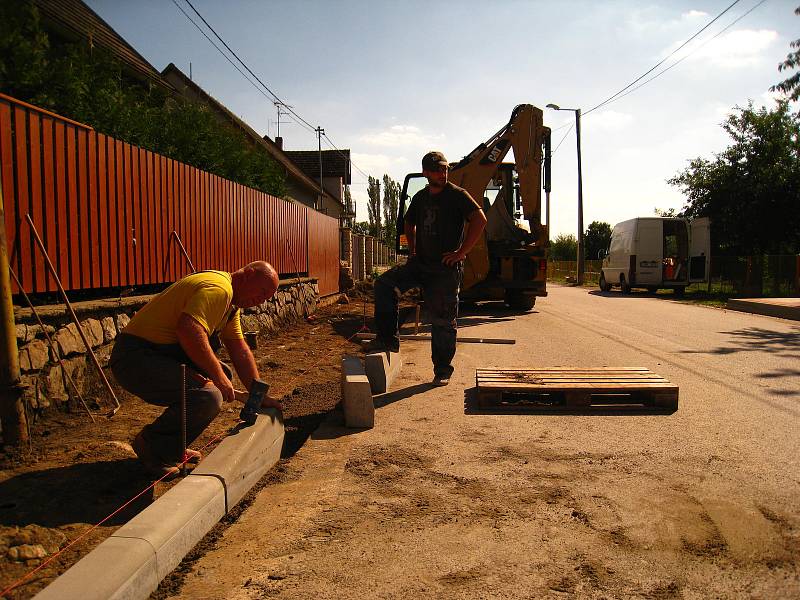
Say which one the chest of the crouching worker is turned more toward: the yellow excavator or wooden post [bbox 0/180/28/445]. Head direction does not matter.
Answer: the yellow excavator

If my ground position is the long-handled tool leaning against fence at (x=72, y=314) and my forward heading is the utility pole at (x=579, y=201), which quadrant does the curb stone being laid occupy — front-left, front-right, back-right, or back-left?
back-right

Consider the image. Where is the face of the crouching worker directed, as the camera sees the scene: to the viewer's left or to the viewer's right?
to the viewer's right

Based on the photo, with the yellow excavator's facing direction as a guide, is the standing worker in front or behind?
behind

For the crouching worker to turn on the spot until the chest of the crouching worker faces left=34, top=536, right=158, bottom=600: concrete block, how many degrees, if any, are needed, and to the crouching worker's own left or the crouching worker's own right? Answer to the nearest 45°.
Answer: approximately 90° to the crouching worker's own right

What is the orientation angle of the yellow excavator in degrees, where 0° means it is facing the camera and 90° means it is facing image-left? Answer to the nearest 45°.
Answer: approximately 180°

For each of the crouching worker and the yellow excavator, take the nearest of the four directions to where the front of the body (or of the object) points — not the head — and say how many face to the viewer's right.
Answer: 1

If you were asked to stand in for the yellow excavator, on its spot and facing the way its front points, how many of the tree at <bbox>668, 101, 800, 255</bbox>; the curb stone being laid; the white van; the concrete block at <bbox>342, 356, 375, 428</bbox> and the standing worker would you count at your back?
3

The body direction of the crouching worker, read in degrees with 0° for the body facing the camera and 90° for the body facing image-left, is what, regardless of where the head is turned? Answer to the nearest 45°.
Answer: approximately 270°
